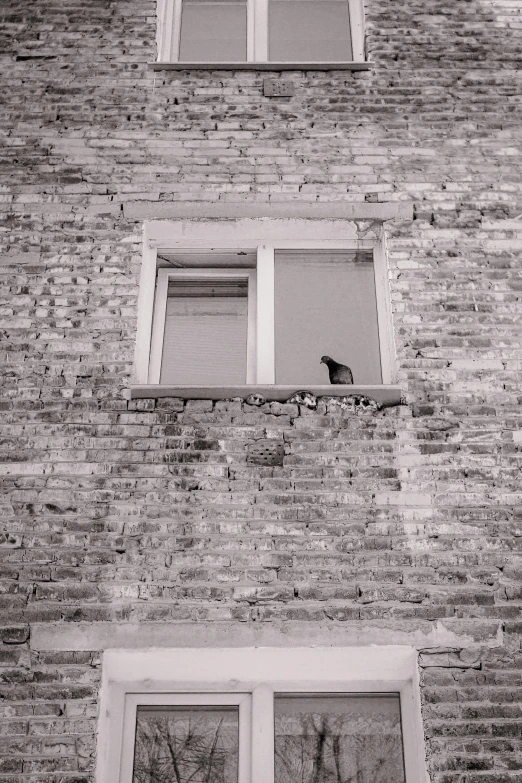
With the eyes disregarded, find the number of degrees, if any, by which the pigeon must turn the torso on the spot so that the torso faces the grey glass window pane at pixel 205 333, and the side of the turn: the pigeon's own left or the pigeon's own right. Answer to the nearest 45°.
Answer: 0° — it already faces it

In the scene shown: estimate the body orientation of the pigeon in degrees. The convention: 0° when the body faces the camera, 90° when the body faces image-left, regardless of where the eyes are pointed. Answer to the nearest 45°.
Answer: approximately 90°
